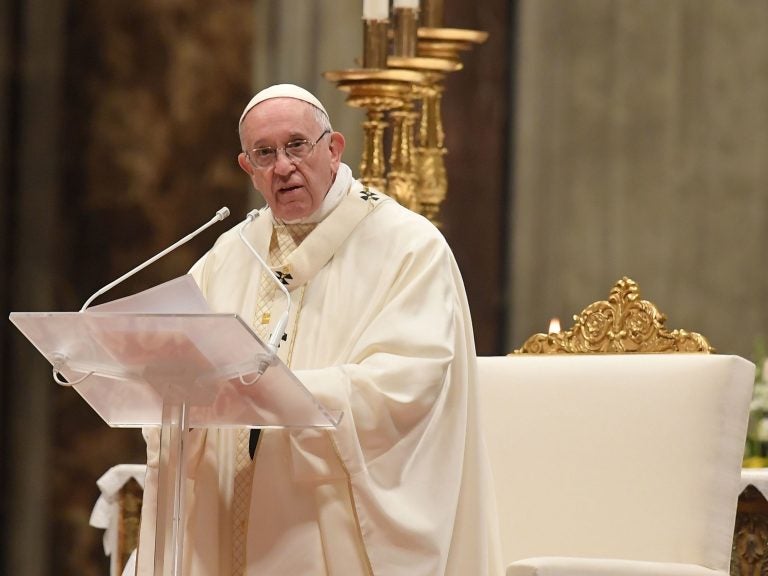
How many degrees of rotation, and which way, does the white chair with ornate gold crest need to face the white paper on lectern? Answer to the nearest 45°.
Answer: approximately 45° to its right

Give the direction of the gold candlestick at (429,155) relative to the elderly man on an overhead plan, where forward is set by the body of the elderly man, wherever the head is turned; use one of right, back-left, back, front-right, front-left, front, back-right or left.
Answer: back-right

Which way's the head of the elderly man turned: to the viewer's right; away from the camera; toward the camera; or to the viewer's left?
toward the camera

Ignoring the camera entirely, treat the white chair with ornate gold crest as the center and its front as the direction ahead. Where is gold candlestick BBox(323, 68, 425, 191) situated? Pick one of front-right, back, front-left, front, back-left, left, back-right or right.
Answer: back-right

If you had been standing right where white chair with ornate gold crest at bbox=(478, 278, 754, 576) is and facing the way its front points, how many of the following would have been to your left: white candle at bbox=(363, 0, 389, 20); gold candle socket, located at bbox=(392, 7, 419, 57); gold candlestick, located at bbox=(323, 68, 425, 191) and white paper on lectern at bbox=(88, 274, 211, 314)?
0

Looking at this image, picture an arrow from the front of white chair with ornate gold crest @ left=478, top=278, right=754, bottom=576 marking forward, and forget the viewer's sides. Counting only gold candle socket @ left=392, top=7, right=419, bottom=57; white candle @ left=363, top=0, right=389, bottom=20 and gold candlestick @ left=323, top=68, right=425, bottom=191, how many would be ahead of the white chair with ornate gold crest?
0

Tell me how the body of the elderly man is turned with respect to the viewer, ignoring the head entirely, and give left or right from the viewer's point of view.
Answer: facing the viewer and to the left of the viewer

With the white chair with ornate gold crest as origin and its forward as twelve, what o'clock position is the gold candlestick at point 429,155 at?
The gold candlestick is roughly at 5 o'clock from the white chair with ornate gold crest.

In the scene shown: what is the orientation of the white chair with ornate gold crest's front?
toward the camera

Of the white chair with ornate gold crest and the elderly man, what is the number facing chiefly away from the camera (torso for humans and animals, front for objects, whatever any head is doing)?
0

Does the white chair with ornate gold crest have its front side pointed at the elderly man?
no

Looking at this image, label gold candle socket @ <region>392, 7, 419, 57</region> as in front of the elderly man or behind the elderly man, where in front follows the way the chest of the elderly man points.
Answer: behind

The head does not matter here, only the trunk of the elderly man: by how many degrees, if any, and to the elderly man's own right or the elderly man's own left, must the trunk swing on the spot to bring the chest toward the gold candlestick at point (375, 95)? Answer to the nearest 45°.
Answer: approximately 135° to the elderly man's own right

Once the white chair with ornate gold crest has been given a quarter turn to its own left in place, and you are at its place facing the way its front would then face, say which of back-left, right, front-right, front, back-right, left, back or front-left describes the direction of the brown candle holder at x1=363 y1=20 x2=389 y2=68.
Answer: back-left

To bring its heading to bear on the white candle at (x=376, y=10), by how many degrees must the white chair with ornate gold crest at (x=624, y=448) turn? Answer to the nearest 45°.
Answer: approximately 135° to its right
